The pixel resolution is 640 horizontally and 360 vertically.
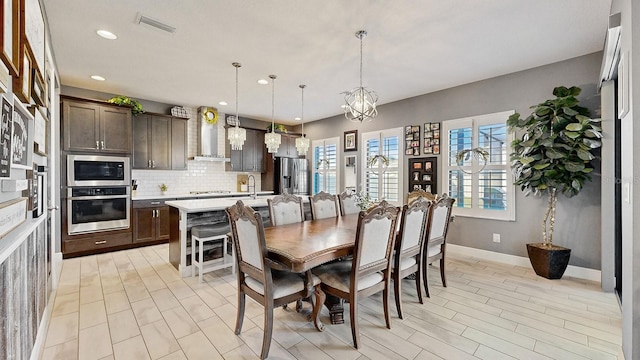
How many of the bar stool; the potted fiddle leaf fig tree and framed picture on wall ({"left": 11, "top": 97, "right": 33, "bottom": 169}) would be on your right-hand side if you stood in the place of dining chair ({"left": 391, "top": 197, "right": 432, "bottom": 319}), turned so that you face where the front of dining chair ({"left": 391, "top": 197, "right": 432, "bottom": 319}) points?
1

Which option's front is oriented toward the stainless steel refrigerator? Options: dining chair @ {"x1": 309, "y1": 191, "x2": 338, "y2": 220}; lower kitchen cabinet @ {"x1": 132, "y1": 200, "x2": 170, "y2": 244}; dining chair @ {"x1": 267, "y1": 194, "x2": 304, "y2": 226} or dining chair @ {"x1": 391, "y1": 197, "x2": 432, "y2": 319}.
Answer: dining chair @ {"x1": 391, "y1": 197, "x2": 432, "y2": 319}

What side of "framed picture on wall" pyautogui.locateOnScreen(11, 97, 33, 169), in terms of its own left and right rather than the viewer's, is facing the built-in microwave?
left

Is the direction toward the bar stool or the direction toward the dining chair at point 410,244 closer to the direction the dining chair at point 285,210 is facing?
the dining chair

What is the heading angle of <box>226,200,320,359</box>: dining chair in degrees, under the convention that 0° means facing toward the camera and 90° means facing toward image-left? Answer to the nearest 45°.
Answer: approximately 225°

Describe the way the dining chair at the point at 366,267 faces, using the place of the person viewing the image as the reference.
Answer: facing away from the viewer and to the left of the viewer

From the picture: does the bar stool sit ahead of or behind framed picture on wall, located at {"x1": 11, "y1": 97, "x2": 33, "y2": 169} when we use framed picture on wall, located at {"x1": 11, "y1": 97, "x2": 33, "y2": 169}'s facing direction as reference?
ahead

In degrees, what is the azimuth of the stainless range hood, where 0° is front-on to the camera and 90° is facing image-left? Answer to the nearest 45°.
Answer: approximately 315°

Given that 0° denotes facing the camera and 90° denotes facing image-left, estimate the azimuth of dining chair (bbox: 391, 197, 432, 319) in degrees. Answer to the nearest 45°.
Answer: approximately 135°

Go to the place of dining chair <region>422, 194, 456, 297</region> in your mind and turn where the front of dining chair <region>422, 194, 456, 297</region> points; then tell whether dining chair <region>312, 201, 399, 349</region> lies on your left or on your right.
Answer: on your left

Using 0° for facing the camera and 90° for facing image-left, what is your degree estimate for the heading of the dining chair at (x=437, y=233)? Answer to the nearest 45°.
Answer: approximately 135°

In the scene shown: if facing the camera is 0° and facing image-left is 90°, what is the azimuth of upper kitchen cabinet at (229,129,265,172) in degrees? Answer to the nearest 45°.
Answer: approximately 315°

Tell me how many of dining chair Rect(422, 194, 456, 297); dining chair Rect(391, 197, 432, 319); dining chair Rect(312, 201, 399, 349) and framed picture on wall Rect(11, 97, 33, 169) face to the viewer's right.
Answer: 1
